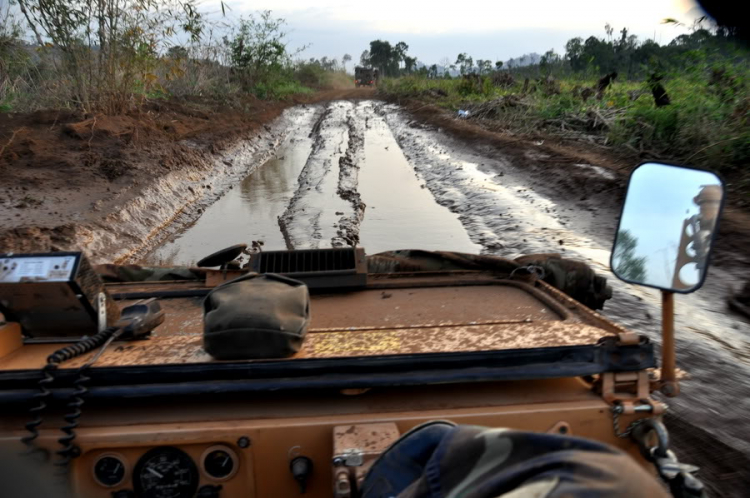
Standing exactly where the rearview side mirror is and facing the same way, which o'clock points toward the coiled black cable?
The coiled black cable is roughly at 2 o'clock from the rearview side mirror.

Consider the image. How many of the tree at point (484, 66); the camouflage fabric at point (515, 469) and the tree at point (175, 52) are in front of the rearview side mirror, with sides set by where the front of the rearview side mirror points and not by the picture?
1

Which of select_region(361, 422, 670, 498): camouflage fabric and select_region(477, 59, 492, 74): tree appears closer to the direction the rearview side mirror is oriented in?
the camouflage fabric

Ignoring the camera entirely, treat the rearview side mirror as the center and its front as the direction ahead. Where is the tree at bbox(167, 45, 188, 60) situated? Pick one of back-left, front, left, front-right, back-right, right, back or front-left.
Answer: back-right

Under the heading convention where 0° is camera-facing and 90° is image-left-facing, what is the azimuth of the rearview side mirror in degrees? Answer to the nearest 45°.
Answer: approximately 0°

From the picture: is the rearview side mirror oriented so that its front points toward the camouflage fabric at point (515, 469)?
yes

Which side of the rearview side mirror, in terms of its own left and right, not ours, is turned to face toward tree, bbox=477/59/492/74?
back
